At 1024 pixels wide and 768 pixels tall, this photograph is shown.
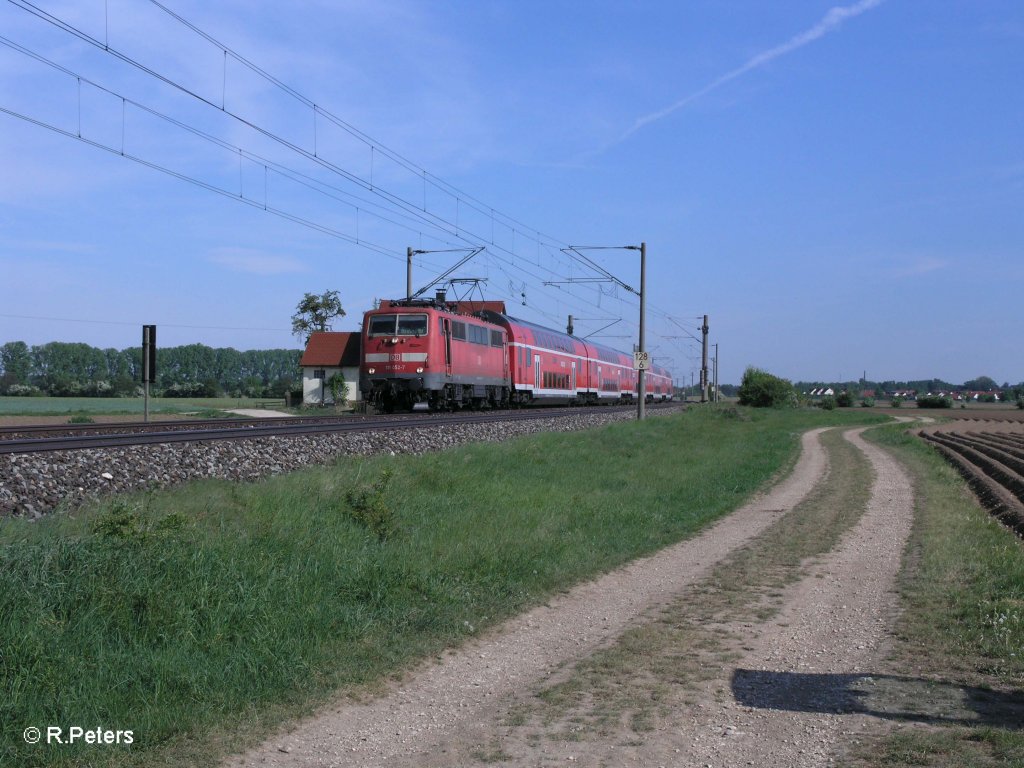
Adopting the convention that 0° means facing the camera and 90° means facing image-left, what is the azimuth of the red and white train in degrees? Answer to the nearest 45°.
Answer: approximately 45°

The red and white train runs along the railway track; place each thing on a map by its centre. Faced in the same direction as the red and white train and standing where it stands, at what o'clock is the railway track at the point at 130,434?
The railway track is roughly at 11 o'clock from the red and white train.
